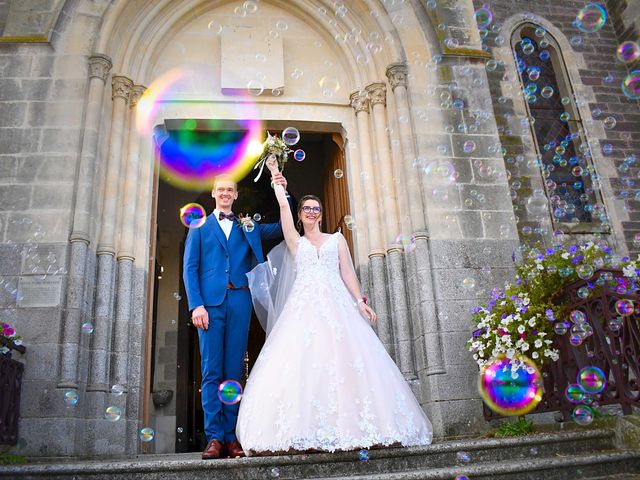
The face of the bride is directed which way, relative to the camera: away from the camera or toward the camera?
toward the camera

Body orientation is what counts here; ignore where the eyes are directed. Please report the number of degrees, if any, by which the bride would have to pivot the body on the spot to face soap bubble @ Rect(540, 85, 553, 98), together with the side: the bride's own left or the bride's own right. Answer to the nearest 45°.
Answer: approximately 135° to the bride's own left

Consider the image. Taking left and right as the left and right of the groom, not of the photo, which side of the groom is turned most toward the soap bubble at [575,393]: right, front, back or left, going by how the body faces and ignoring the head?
left

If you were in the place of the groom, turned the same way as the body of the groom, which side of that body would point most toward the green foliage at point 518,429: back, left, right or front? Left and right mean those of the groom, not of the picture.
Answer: left

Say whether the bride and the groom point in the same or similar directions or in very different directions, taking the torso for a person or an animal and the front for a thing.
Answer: same or similar directions

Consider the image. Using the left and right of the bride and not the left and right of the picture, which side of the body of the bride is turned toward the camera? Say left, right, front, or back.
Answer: front

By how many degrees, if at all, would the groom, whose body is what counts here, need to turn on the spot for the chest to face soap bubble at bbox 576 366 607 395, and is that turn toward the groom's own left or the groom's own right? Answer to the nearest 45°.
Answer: approximately 90° to the groom's own left

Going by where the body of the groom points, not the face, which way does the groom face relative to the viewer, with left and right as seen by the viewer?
facing the viewer

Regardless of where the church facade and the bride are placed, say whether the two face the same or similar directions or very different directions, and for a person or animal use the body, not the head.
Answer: same or similar directions
